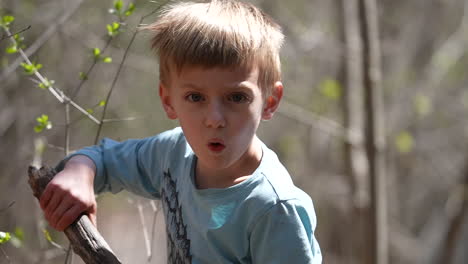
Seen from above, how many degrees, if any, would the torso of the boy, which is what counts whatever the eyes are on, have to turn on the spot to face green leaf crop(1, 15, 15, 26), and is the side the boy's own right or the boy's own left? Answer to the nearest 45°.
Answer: approximately 90° to the boy's own right

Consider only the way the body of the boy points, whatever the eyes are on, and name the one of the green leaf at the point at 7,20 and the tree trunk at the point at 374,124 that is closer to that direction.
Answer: the green leaf

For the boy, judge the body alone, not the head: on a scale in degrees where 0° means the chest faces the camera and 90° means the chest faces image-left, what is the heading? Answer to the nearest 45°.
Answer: approximately 45°

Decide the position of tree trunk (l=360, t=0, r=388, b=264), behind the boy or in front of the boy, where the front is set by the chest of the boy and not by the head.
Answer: behind

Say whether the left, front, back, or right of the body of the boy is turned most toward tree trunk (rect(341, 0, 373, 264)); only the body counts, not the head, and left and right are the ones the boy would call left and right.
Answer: back

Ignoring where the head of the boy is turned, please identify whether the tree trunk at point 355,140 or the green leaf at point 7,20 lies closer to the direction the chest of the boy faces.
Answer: the green leaf
